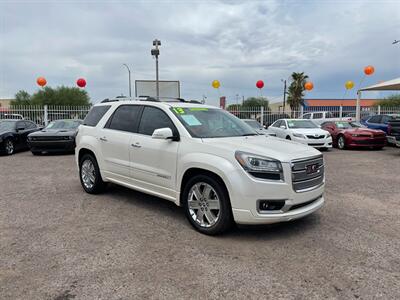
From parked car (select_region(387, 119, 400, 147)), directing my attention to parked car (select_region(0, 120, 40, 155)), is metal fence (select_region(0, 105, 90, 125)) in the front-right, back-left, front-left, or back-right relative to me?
front-right

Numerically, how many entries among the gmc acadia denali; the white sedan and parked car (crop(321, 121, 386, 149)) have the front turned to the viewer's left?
0

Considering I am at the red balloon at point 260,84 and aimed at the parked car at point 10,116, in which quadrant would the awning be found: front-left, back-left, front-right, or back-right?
back-left

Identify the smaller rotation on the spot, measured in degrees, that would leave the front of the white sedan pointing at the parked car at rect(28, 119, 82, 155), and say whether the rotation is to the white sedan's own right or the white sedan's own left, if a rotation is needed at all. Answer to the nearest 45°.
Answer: approximately 90° to the white sedan's own right

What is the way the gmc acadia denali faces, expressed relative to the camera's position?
facing the viewer and to the right of the viewer

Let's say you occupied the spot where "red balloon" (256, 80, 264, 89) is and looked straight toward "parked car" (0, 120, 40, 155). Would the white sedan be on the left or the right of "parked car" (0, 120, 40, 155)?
left

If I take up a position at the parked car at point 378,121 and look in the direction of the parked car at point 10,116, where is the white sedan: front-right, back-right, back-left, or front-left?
front-left

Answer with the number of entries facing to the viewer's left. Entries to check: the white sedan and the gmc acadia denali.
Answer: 0

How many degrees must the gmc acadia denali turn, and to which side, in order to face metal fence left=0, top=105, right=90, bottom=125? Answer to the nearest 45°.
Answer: approximately 180°

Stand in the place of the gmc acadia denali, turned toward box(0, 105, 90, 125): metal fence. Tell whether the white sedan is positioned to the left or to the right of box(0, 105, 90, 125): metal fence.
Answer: right

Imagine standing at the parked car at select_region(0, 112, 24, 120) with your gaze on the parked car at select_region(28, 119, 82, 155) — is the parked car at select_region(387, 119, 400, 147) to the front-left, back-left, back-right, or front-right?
front-left
